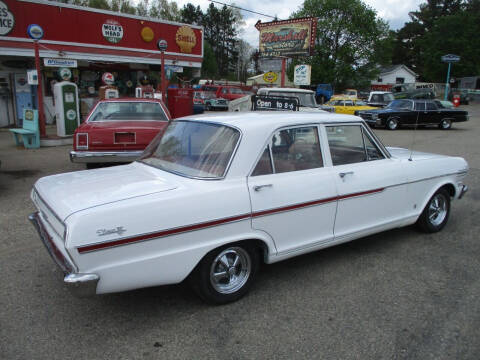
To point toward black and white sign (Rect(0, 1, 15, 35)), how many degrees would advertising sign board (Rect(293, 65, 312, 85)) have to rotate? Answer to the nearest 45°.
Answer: approximately 45° to its right

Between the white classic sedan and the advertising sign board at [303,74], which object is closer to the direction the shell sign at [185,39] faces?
the white classic sedan

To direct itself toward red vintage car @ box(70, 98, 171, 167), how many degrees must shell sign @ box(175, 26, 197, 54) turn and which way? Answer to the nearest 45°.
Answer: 0° — it already faces it

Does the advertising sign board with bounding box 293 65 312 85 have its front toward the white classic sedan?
yes

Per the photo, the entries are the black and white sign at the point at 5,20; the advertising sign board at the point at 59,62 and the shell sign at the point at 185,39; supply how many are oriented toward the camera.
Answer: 3

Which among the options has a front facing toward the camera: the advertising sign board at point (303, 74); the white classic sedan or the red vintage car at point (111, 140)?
the advertising sign board

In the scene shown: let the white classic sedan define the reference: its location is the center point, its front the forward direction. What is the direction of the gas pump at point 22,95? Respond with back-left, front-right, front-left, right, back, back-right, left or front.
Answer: left

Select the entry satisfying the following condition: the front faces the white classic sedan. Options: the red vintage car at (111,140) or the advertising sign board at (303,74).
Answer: the advertising sign board

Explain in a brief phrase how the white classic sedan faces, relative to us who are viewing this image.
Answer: facing away from the viewer and to the right of the viewer

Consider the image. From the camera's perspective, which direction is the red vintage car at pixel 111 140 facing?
away from the camera

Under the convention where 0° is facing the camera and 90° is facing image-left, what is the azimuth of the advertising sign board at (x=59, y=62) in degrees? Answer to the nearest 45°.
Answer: approximately 0°

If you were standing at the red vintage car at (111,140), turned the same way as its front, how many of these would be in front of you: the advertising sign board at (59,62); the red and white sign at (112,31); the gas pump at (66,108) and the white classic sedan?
3

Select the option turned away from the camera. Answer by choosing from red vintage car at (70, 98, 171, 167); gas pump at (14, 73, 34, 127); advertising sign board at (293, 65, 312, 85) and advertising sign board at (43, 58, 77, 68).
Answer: the red vintage car
